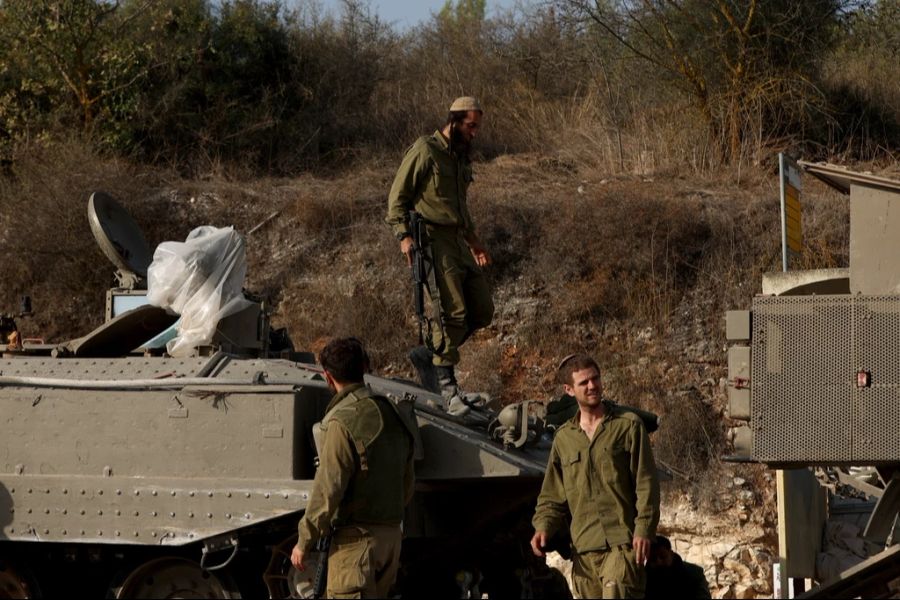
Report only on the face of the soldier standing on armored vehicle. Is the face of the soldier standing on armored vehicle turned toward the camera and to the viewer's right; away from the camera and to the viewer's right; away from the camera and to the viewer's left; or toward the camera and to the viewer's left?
toward the camera and to the viewer's right

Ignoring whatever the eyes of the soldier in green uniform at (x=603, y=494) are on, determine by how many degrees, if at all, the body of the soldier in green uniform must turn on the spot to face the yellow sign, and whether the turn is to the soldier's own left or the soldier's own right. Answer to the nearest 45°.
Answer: approximately 180°

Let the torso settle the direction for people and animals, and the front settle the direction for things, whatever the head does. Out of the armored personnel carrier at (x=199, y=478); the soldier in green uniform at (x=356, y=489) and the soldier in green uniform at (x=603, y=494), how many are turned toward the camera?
1

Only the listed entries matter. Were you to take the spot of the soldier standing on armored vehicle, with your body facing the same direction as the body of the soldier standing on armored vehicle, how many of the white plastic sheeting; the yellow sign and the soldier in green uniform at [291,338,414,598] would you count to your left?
1

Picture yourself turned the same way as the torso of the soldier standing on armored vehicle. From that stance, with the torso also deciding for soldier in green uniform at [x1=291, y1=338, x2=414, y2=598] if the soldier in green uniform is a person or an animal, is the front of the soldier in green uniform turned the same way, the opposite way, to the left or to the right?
the opposite way

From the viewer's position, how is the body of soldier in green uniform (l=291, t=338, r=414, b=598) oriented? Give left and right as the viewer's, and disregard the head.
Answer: facing away from the viewer and to the left of the viewer

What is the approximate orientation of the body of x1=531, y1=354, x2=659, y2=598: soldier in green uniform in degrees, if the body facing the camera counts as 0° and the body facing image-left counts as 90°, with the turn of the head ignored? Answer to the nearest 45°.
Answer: approximately 0°

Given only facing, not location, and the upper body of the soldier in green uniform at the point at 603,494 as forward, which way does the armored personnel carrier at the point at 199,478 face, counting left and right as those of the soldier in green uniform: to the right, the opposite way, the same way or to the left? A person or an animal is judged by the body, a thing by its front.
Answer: to the left

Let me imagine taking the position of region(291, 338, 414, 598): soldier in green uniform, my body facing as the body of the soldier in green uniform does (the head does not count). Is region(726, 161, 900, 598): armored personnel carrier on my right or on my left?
on my right

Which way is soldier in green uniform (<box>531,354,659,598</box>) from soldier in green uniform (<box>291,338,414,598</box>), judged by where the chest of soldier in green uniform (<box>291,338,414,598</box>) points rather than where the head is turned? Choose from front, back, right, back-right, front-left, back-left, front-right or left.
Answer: back-right

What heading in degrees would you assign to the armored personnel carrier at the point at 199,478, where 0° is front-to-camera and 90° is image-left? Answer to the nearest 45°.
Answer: approximately 270°

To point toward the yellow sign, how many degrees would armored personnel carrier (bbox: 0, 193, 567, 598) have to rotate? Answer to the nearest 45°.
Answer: approximately 45° to its left

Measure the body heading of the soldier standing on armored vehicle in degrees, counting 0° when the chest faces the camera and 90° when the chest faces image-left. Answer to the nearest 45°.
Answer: approximately 315°
